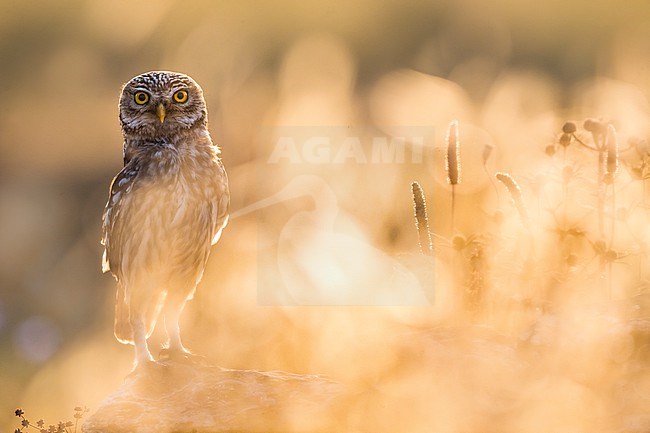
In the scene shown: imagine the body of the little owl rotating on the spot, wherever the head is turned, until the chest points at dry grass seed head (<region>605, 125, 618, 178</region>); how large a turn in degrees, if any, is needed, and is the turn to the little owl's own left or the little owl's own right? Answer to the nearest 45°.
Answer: approximately 45° to the little owl's own left

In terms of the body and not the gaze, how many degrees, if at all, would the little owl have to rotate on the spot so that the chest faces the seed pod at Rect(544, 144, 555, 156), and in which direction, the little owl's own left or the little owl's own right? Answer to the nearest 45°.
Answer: approximately 90° to the little owl's own left

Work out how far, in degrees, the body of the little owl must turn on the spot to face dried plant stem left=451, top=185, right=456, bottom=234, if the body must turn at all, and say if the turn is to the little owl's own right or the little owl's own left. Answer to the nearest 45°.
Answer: approximately 45° to the little owl's own left

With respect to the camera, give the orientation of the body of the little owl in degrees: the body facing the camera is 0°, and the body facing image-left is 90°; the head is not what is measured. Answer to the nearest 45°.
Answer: approximately 0°

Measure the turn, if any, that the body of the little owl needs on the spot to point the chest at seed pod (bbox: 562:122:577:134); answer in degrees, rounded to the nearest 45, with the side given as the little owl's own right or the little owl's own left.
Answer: approximately 45° to the little owl's own left

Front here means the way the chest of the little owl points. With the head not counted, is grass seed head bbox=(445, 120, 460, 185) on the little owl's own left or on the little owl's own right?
on the little owl's own left

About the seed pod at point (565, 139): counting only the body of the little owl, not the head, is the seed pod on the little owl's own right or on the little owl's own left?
on the little owl's own left

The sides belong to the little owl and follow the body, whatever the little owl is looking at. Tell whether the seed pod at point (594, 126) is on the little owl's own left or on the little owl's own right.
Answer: on the little owl's own left
